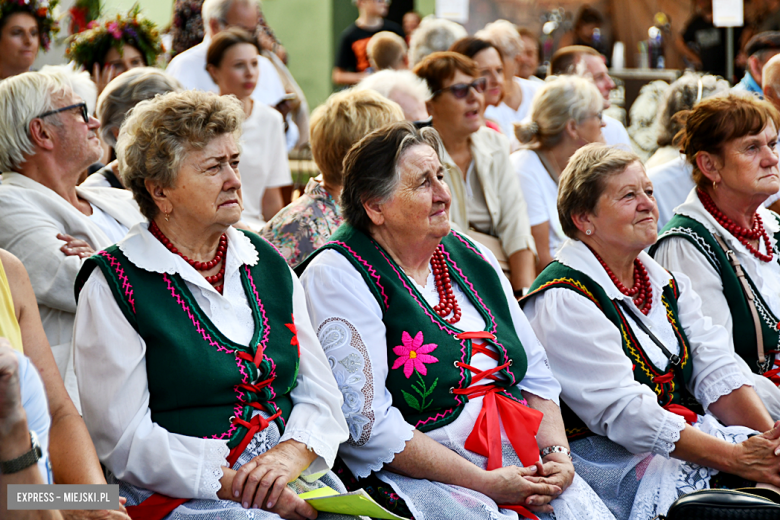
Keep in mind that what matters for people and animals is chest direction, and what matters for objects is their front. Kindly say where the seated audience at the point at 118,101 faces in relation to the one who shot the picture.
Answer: facing to the right of the viewer

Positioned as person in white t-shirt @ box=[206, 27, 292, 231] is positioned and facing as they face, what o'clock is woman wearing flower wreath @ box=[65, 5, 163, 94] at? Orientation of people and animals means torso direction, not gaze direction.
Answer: woman wearing flower wreath @ box=[65, 5, 163, 94] is roughly at 5 o'clock from person in white t-shirt @ box=[206, 27, 292, 231].
